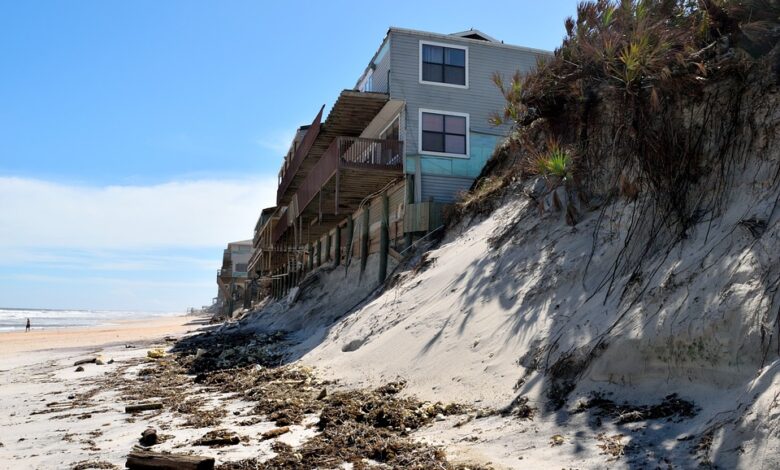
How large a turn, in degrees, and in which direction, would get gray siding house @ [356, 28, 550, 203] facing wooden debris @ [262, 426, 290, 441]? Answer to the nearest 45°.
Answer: approximately 90° to its left

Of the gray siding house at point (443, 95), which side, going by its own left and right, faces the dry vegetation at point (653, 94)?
left

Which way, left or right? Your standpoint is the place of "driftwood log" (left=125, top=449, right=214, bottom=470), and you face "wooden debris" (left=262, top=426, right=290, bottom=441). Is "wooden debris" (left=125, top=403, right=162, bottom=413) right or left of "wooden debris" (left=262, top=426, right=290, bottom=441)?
left

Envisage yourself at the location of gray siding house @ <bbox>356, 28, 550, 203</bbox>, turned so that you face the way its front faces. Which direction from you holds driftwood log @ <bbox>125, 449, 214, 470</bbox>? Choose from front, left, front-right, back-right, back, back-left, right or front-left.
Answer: left

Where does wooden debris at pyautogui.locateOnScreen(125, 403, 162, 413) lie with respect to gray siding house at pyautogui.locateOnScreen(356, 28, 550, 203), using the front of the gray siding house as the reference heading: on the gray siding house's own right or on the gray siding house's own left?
on the gray siding house's own left

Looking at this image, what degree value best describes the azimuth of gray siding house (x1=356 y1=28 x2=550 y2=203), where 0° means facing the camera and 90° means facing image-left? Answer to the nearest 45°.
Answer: approximately 90°
